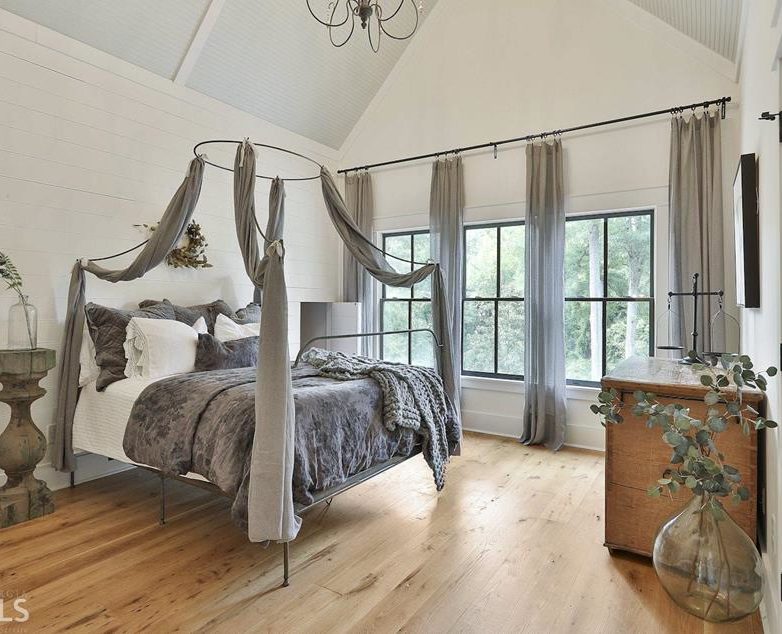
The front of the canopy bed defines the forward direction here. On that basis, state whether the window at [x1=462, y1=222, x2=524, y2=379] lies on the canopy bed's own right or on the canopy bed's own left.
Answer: on the canopy bed's own left

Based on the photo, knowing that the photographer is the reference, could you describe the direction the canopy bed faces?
facing the viewer and to the right of the viewer

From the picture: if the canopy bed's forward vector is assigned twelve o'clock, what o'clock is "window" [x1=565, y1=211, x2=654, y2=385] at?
The window is roughly at 10 o'clock from the canopy bed.

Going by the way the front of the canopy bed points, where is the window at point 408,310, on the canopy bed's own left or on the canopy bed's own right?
on the canopy bed's own left

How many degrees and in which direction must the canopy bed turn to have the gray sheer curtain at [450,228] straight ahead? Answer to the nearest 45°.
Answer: approximately 90° to its left

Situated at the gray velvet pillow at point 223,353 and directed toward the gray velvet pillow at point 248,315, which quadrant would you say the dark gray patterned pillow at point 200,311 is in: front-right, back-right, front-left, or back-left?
front-left

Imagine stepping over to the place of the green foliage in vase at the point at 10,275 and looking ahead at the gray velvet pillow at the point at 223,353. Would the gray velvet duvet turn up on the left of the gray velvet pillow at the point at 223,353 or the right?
right

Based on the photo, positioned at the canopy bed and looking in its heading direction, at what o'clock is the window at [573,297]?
The window is roughly at 10 o'clock from the canopy bed.
